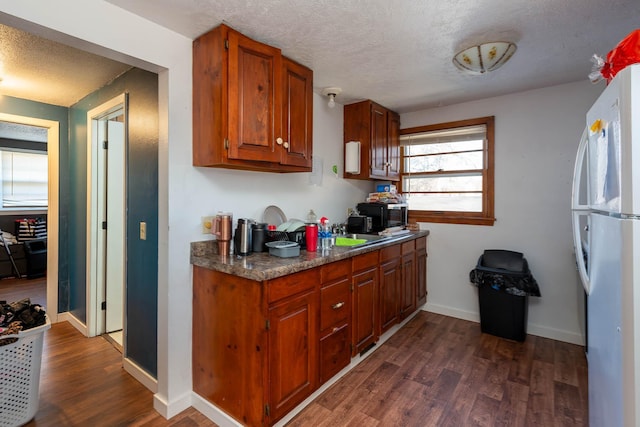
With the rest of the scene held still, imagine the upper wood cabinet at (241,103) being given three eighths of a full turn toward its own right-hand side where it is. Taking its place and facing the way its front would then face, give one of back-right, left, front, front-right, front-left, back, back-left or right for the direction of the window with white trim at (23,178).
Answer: front-right

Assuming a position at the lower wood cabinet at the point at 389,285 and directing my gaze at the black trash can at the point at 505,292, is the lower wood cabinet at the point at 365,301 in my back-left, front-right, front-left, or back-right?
back-right

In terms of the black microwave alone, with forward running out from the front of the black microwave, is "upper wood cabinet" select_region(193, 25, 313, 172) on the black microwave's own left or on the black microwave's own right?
on the black microwave's own right

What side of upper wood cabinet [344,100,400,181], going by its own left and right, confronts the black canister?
right

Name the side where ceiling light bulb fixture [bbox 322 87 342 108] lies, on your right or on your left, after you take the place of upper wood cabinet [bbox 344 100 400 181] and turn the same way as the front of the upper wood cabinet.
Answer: on your right

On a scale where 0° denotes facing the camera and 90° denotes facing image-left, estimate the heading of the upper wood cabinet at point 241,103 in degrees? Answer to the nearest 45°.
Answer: approximately 315°

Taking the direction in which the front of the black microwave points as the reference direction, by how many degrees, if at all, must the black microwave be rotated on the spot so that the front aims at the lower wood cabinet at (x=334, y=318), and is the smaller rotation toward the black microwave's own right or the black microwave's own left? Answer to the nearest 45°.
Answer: approximately 45° to the black microwave's own right

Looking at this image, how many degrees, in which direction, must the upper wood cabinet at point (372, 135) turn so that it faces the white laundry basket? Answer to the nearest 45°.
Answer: approximately 90° to its right
